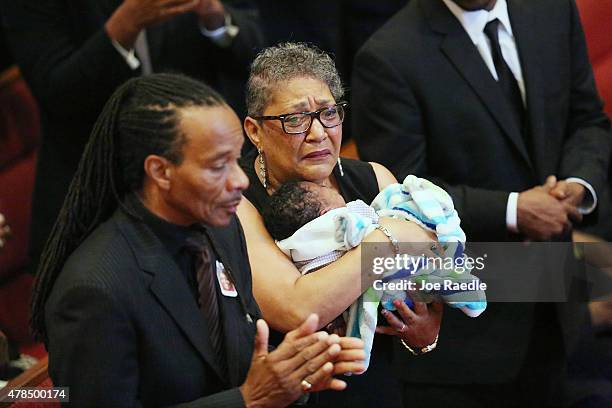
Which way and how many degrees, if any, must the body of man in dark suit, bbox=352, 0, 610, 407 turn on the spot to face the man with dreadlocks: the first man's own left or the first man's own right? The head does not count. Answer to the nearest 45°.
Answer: approximately 90° to the first man's own right

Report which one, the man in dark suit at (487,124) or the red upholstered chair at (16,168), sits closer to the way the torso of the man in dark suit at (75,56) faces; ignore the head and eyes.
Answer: the man in dark suit

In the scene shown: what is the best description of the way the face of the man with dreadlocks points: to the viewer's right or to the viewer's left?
to the viewer's right

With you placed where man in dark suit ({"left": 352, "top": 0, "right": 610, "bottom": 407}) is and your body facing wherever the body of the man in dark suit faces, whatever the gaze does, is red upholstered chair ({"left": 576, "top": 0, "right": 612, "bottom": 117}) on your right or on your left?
on your left

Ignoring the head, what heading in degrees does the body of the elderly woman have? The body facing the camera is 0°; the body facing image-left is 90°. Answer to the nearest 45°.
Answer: approximately 315°

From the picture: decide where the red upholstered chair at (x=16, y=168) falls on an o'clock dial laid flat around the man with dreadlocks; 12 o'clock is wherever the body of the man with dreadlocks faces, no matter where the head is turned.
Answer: The red upholstered chair is roughly at 7 o'clock from the man with dreadlocks.

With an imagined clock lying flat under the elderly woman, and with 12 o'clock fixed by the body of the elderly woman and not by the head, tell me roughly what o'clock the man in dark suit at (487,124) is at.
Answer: The man in dark suit is roughly at 9 o'clock from the elderly woman.

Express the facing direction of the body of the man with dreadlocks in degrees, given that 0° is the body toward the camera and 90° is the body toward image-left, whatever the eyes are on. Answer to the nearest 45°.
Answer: approximately 315°

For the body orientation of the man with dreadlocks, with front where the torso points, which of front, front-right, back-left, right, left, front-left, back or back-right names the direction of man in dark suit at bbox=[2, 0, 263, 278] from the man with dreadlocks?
back-left
